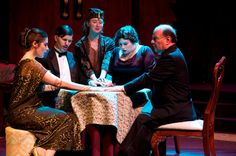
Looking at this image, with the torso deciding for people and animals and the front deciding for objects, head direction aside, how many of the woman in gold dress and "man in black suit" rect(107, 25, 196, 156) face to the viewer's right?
1

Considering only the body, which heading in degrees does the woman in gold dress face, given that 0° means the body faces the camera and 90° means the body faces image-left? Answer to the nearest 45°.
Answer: approximately 270°

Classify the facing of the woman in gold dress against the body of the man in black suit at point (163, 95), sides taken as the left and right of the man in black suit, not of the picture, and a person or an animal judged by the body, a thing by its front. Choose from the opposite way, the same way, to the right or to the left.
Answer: the opposite way

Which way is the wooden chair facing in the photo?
to the viewer's left

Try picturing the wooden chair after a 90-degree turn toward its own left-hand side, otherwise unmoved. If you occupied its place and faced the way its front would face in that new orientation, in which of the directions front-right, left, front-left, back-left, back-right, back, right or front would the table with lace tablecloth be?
right

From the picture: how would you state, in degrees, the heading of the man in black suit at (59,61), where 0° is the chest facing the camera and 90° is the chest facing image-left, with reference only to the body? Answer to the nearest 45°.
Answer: approximately 315°

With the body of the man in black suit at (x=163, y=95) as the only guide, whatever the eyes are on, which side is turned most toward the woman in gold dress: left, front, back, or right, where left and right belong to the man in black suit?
front

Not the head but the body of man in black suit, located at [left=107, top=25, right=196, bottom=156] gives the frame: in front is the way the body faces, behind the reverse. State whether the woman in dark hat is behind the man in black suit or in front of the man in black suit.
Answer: in front

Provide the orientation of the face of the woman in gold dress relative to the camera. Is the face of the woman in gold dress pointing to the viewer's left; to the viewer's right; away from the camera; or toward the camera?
to the viewer's right

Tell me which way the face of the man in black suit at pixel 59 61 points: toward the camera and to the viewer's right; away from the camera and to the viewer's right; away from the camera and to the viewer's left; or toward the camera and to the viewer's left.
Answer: toward the camera and to the viewer's right

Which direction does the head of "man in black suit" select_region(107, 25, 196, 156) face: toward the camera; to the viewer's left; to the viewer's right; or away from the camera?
to the viewer's left

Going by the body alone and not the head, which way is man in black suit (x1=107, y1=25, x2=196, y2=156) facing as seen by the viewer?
to the viewer's left

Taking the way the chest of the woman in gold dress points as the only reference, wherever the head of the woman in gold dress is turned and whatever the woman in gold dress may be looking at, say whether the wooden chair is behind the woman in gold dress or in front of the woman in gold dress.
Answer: in front

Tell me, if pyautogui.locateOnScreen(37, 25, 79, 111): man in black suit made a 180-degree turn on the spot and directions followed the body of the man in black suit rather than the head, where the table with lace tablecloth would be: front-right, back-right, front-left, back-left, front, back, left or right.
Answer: back
